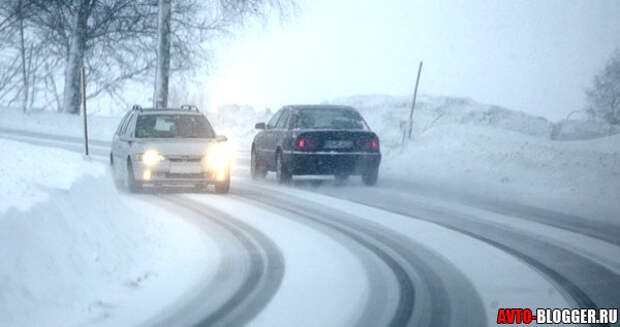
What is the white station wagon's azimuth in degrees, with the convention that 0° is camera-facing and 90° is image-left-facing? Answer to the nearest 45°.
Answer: approximately 0°

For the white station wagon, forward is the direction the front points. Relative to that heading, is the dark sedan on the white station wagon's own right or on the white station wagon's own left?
on the white station wagon's own left

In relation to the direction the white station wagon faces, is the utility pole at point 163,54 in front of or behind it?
behind
